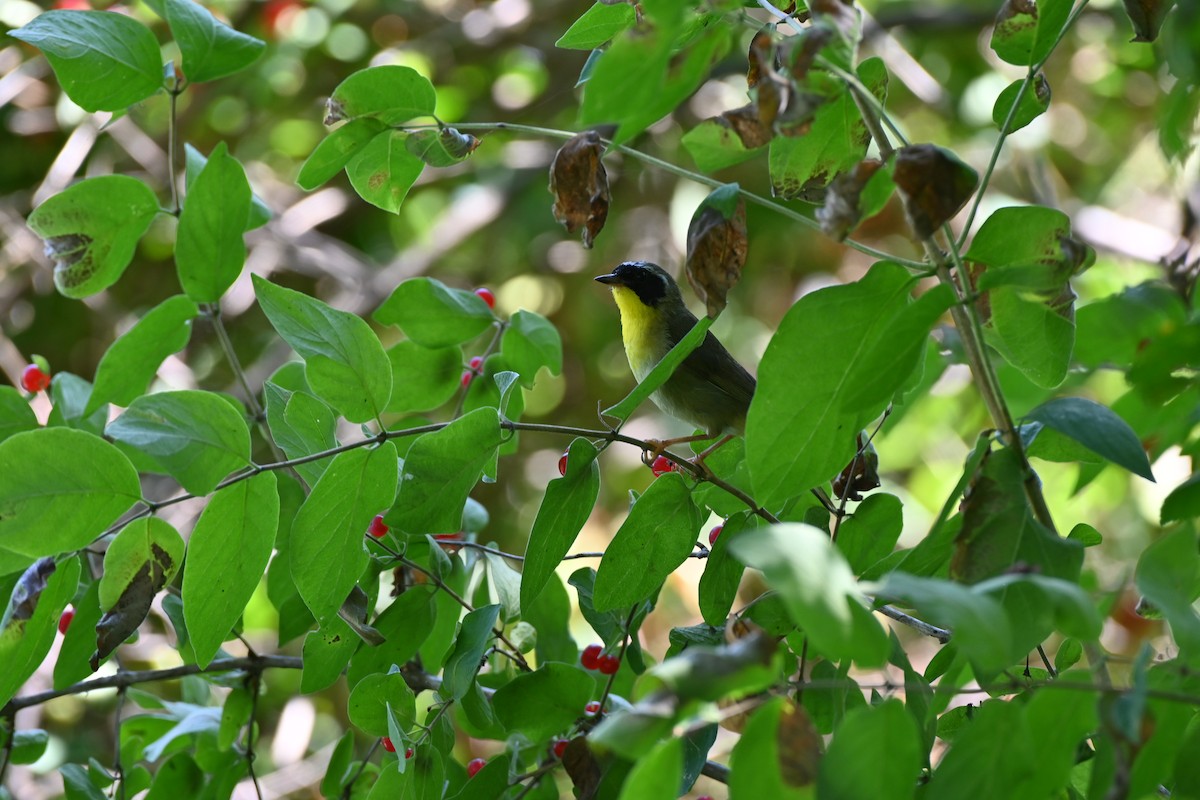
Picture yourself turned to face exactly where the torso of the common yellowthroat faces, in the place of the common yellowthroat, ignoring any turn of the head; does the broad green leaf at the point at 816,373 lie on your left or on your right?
on your left

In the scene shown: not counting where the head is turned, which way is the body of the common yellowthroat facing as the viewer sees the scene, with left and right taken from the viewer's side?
facing to the left of the viewer
